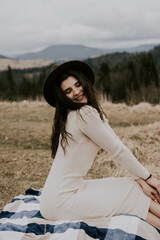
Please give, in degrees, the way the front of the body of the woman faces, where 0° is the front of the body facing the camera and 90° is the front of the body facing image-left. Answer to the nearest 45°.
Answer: approximately 270°
